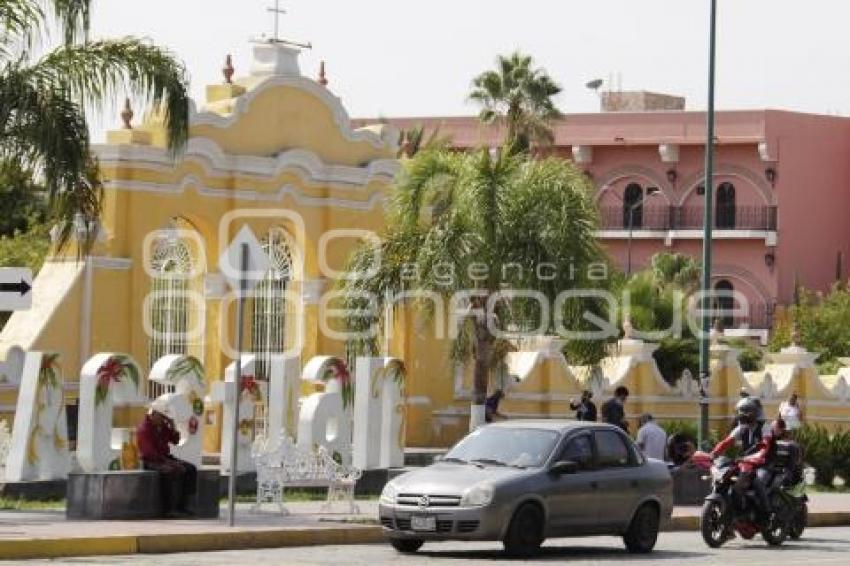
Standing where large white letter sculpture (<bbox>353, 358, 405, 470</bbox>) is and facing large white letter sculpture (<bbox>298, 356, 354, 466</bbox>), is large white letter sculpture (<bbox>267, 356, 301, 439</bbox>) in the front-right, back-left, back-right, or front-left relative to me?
front-right

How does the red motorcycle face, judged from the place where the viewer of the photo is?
facing the viewer and to the left of the viewer

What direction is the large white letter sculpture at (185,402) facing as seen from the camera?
toward the camera

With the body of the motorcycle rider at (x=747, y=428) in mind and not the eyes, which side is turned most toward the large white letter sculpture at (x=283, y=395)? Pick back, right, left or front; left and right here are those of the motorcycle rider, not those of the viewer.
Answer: right

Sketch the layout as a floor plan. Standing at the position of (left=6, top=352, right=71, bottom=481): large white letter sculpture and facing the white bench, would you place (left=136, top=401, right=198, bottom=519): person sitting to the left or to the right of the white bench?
right

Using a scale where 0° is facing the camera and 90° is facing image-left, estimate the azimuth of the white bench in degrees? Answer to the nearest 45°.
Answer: approximately 315°

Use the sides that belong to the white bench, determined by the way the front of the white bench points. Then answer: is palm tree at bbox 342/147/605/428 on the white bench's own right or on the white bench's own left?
on the white bench's own left

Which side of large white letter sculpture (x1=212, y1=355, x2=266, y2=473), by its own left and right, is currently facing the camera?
front

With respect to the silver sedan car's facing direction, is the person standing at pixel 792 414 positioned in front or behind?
behind

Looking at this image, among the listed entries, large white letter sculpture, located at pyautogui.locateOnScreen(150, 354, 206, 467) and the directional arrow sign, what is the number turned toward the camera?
2

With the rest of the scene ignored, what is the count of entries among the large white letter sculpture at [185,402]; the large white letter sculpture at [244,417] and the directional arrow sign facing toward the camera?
3

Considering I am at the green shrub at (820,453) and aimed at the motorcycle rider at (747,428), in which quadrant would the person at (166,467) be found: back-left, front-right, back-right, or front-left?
front-right

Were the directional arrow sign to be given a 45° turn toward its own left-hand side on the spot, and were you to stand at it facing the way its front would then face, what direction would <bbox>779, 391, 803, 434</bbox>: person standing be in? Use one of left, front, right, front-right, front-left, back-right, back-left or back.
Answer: left

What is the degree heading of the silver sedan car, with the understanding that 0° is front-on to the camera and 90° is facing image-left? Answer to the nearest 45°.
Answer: approximately 45°

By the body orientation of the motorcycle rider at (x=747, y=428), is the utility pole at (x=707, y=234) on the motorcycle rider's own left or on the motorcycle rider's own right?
on the motorcycle rider's own right
